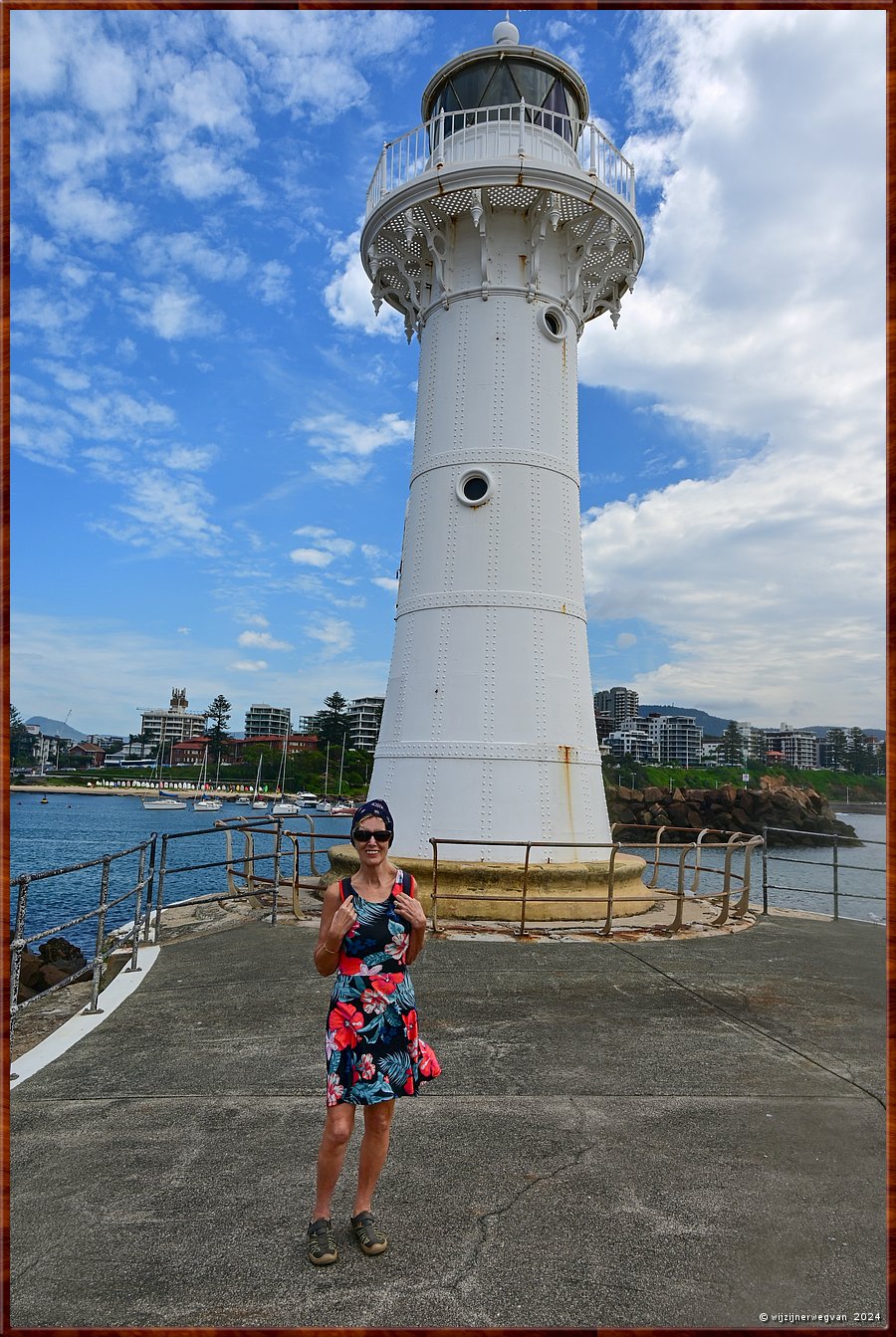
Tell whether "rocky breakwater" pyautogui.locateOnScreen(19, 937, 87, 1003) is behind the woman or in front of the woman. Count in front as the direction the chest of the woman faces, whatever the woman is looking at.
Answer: behind

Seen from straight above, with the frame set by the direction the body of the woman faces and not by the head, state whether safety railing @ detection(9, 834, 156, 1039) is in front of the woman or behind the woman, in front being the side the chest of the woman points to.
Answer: behind

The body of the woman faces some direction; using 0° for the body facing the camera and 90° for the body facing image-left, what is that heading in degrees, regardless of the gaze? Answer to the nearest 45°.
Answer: approximately 0°

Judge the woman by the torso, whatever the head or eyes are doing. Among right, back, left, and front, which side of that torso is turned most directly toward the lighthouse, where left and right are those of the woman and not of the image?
back
